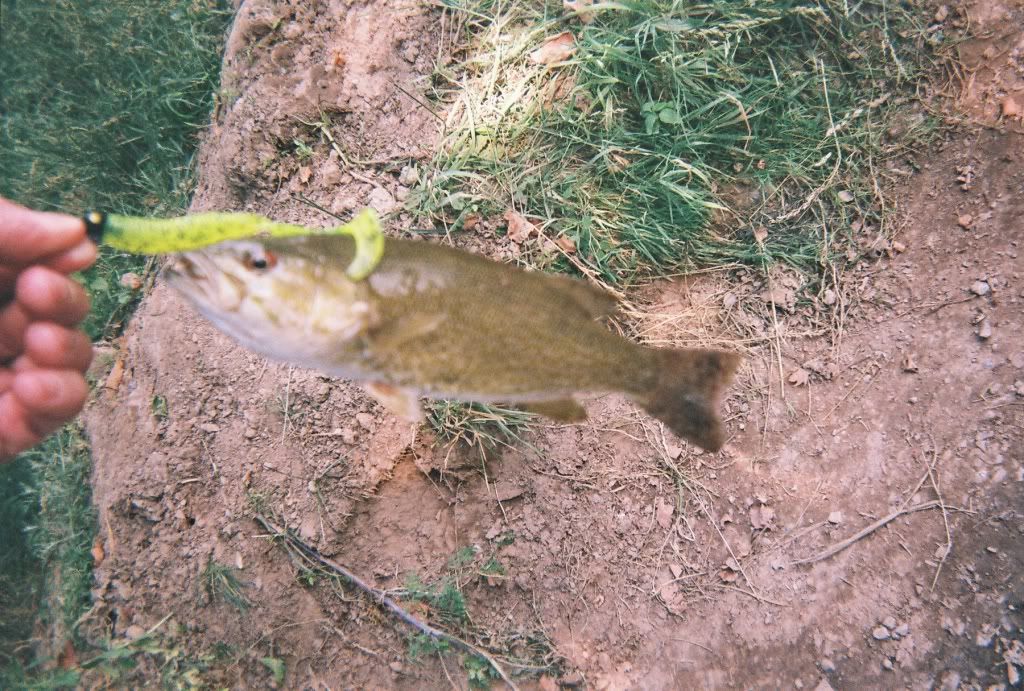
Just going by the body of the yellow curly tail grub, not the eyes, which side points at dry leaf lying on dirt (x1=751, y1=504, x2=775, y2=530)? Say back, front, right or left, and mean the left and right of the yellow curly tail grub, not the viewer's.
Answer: back

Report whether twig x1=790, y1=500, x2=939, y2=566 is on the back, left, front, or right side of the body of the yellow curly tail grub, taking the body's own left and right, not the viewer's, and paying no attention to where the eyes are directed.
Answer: back

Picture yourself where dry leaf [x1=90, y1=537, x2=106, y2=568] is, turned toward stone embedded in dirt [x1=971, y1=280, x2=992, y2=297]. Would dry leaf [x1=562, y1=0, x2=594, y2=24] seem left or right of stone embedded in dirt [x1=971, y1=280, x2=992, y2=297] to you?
left

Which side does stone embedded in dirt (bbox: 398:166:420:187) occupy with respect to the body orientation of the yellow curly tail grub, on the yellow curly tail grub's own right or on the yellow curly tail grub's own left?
on the yellow curly tail grub's own right

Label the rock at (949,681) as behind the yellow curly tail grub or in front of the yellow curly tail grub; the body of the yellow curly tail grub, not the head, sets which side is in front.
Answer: behind

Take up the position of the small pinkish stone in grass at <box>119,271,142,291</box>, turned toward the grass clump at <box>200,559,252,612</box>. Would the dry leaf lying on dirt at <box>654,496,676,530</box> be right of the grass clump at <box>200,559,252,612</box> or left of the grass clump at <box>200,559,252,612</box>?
left

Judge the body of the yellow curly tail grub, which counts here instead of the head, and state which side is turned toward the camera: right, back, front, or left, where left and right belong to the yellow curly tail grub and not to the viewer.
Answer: left

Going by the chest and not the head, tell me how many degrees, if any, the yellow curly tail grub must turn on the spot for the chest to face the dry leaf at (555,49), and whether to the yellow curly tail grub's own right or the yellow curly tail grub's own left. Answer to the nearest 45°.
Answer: approximately 135° to the yellow curly tail grub's own right
